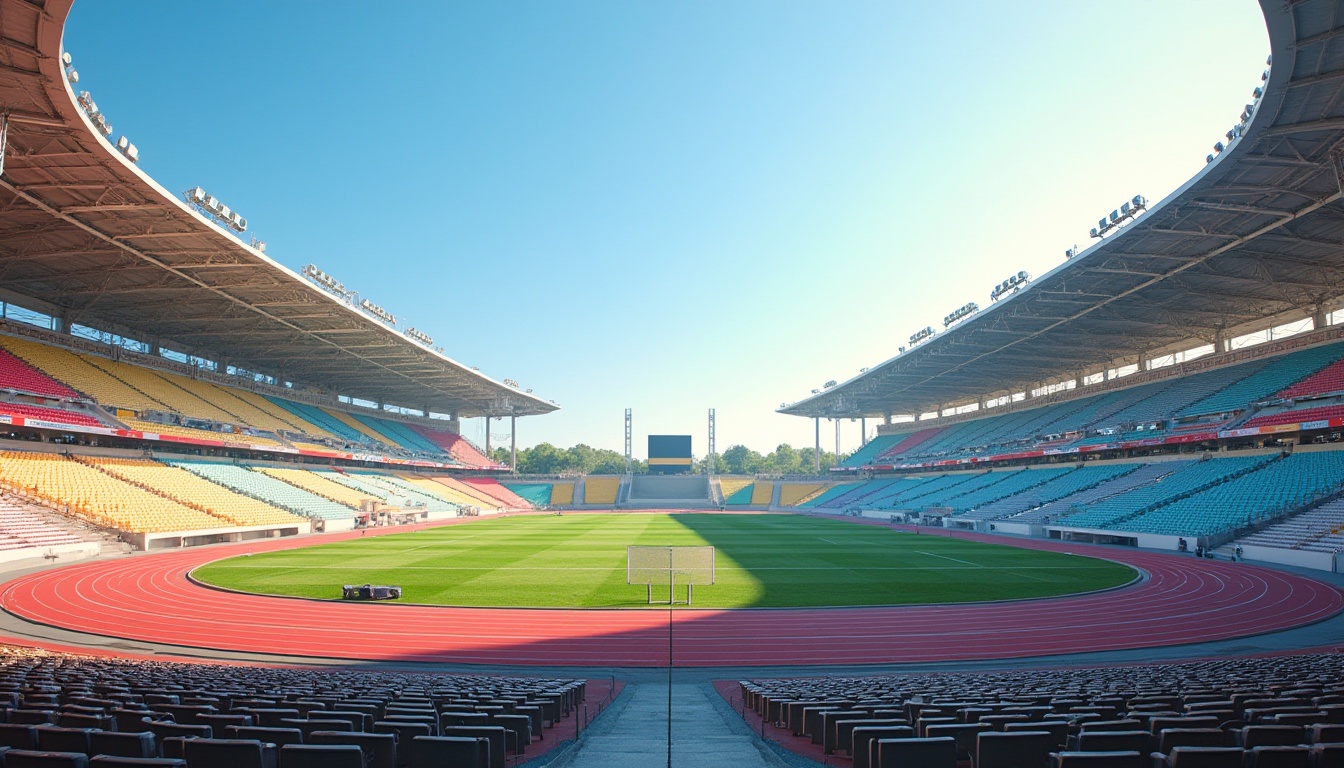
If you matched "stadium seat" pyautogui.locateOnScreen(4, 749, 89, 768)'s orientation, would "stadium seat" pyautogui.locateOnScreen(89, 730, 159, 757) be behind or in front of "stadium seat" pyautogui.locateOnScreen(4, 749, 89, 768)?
in front

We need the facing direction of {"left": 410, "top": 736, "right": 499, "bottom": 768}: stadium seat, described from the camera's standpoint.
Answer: facing away from the viewer

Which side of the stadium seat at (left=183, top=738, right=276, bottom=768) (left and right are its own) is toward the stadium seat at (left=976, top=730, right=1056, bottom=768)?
right

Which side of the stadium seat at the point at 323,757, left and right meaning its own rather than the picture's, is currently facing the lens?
back

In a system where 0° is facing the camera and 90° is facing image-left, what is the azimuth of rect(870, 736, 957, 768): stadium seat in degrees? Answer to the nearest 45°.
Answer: approximately 180°

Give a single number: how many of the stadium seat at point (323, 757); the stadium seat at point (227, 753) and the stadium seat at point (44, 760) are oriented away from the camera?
3

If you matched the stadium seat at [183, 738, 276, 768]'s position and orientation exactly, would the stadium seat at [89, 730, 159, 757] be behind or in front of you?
in front

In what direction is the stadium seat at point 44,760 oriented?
away from the camera

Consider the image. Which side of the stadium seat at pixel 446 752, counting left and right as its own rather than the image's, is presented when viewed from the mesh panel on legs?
front

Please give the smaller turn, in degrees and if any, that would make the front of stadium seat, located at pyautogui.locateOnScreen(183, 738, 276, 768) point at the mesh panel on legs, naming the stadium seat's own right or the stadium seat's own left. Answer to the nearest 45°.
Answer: approximately 45° to the stadium seat's own right

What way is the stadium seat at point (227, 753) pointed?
away from the camera
